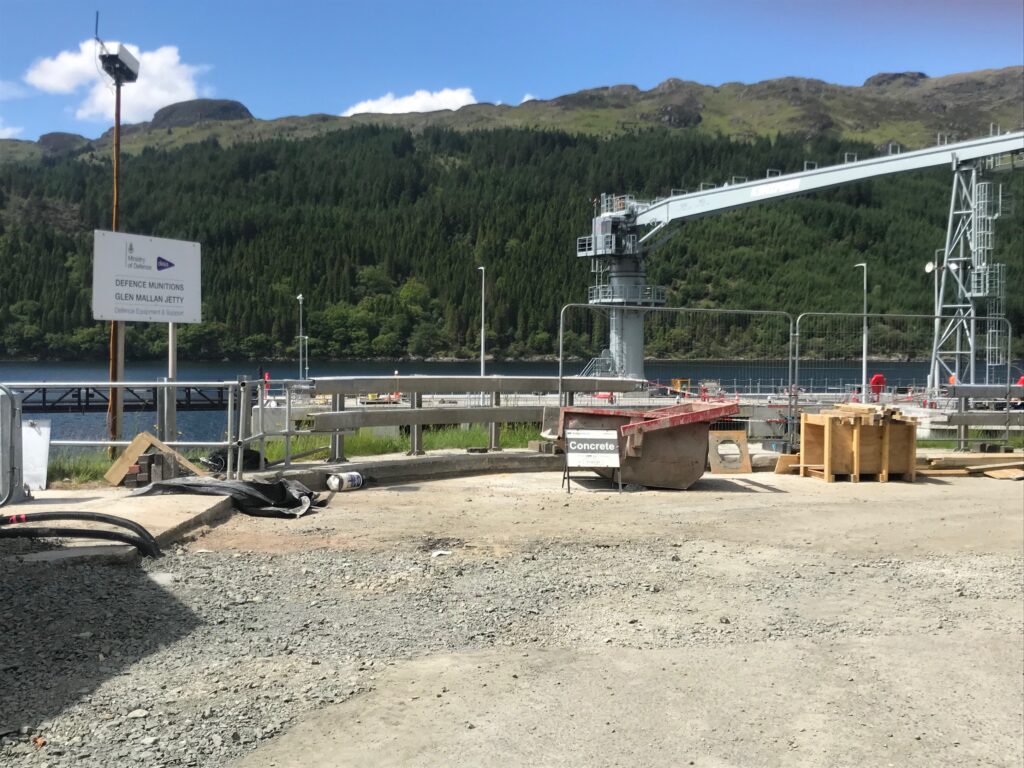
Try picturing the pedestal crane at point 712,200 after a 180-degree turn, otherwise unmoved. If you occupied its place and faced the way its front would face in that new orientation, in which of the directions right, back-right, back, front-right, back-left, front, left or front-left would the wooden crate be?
left

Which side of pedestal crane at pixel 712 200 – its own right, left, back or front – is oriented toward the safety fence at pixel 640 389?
right

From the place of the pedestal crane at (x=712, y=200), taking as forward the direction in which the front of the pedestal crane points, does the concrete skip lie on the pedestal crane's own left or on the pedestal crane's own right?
on the pedestal crane's own right

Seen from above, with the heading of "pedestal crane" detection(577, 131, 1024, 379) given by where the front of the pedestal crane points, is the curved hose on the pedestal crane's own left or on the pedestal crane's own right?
on the pedestal crane's own right

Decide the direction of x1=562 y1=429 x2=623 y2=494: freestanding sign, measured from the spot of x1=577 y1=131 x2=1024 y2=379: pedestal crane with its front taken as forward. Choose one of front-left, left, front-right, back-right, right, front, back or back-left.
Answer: right

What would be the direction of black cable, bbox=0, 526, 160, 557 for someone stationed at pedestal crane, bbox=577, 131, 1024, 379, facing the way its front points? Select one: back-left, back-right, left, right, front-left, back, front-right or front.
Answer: right

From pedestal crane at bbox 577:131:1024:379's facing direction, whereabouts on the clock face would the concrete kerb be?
The concrete kerb is roughly at 3 o'clock from the pedestal crane.

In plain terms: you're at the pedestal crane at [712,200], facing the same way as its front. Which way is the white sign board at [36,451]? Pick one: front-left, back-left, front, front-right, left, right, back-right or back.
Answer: right

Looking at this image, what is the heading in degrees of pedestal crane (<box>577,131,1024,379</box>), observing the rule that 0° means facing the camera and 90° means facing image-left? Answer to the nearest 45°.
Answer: approximately 270°

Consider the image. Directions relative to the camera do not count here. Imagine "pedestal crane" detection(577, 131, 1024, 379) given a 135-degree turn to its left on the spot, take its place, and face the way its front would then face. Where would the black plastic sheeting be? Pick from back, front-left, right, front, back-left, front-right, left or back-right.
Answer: back-left
